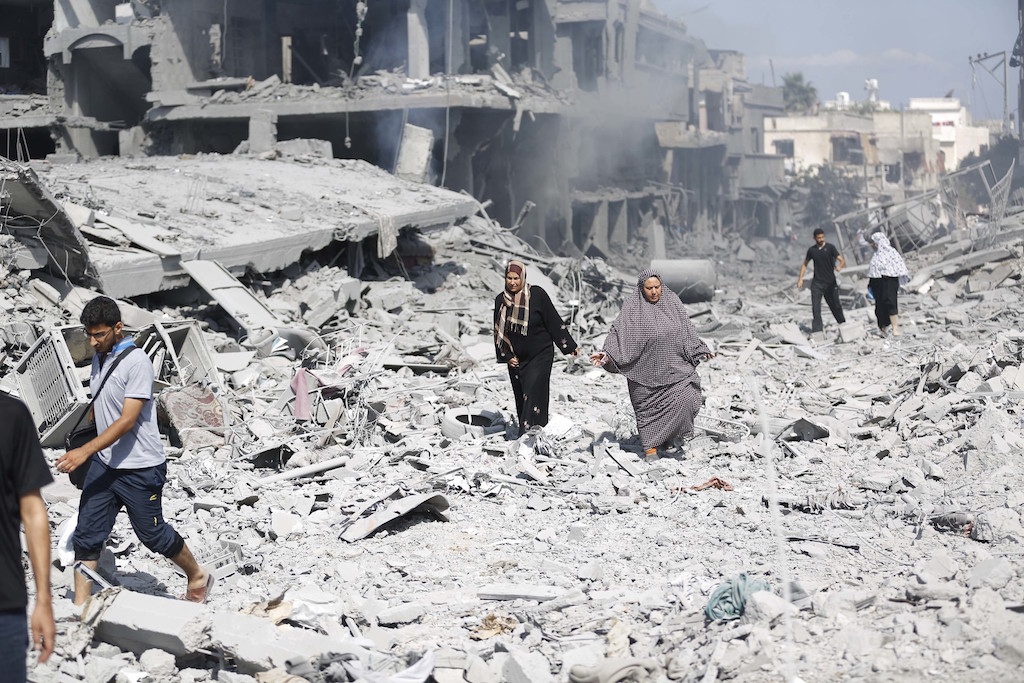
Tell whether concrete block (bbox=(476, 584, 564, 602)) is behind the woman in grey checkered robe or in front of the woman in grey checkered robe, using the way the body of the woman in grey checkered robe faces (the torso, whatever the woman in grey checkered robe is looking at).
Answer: in front

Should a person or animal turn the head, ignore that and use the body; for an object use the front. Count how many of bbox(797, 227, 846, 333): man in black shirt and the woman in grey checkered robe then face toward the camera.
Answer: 2

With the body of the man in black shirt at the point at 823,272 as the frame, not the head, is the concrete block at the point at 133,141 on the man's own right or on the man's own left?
on the man's own right

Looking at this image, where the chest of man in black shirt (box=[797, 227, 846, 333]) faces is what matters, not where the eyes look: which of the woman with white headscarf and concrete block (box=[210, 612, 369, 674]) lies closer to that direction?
the concrete block

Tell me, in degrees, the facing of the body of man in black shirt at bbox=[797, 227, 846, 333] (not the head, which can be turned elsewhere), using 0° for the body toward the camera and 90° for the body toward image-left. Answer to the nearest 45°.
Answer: approximately 0°

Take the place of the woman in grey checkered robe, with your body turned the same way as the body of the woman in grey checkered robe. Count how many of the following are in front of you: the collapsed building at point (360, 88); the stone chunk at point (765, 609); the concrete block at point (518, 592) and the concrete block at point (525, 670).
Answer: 3

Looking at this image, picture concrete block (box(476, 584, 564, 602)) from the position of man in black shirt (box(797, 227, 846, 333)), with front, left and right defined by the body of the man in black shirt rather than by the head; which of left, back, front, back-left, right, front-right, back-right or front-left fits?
front

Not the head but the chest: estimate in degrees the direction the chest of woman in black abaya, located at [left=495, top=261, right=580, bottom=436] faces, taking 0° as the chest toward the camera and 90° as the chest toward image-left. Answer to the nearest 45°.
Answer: approximately 45°

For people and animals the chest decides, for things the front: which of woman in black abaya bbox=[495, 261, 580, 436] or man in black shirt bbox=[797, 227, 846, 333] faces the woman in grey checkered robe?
the man in black shirt

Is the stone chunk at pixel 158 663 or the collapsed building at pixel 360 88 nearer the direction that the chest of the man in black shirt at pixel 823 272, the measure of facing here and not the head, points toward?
the stone chunk
